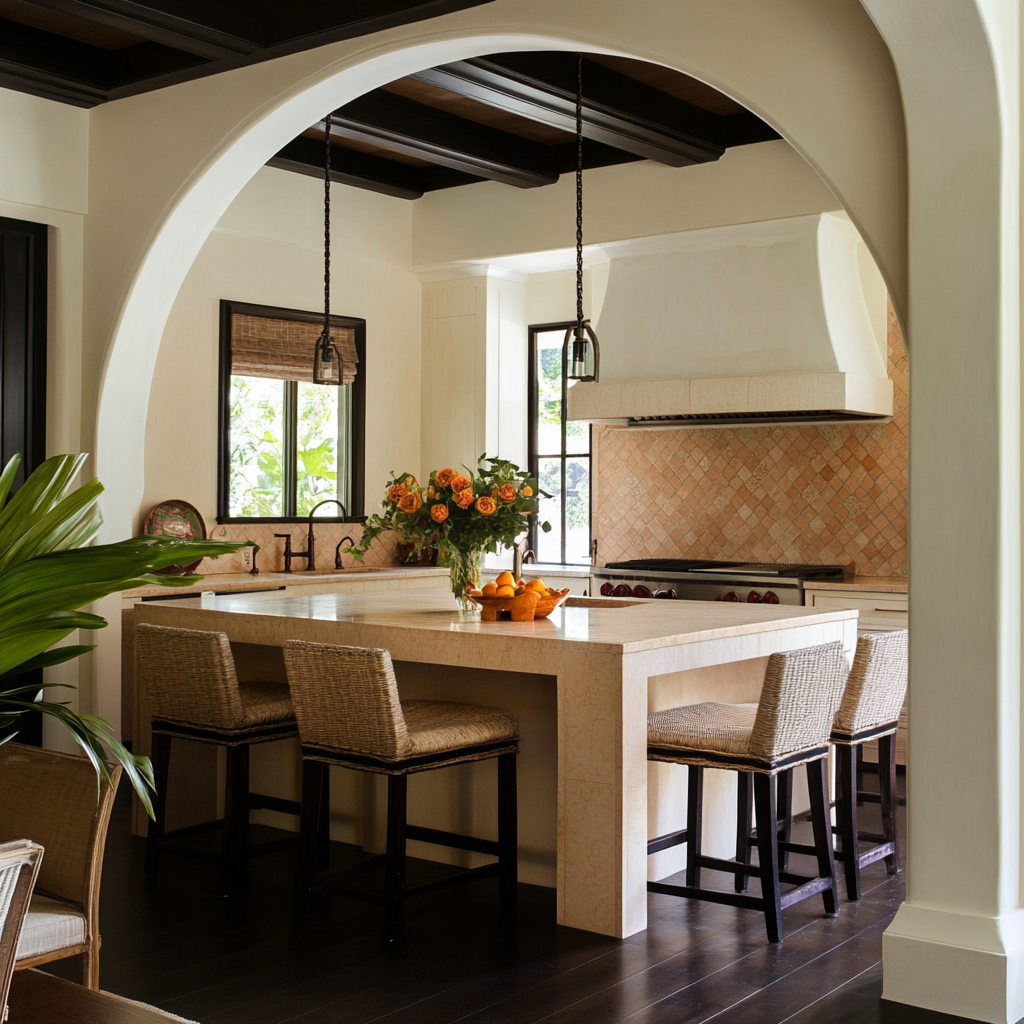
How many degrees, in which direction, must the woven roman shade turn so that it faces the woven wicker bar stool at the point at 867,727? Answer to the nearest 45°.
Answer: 0° — it already faces it

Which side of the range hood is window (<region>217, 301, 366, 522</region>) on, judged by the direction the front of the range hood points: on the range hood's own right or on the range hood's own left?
on the range hood's own right

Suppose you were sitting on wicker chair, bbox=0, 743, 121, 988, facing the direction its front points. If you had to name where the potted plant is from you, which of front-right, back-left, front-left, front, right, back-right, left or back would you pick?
front-left

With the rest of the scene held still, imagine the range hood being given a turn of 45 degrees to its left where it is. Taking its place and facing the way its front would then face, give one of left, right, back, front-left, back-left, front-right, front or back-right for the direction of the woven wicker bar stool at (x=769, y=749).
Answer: front

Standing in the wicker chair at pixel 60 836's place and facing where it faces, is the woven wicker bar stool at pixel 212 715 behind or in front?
behind

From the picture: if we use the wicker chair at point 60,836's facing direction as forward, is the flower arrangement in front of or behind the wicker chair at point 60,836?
behind

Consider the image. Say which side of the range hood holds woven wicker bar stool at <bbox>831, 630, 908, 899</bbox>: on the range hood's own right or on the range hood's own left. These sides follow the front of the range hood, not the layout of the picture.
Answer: on the range hood's own left

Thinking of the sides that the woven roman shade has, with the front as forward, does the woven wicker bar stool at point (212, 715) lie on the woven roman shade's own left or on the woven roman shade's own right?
on the woven roman shade's own right

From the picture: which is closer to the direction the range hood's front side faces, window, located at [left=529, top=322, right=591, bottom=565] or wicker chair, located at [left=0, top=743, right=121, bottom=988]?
the wicker chair

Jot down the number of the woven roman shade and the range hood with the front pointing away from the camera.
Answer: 0

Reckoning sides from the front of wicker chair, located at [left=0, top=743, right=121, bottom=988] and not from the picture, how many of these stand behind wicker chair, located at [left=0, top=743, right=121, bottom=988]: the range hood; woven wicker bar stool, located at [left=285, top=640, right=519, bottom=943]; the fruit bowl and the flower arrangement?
4

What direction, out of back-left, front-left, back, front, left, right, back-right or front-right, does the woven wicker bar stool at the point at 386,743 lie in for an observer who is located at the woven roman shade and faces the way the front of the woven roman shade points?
front-right

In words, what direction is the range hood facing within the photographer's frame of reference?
facing the viewer and to the left of the viewer
